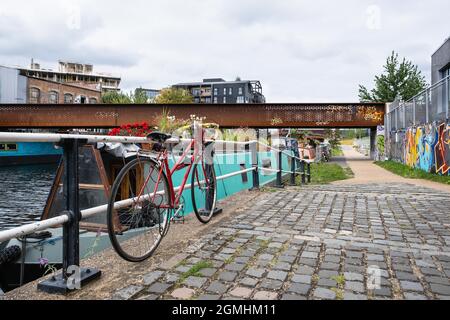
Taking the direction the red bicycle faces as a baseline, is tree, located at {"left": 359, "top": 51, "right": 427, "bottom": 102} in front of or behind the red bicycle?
in front

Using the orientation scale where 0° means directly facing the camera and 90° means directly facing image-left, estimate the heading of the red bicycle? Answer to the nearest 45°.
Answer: approximately 225°
